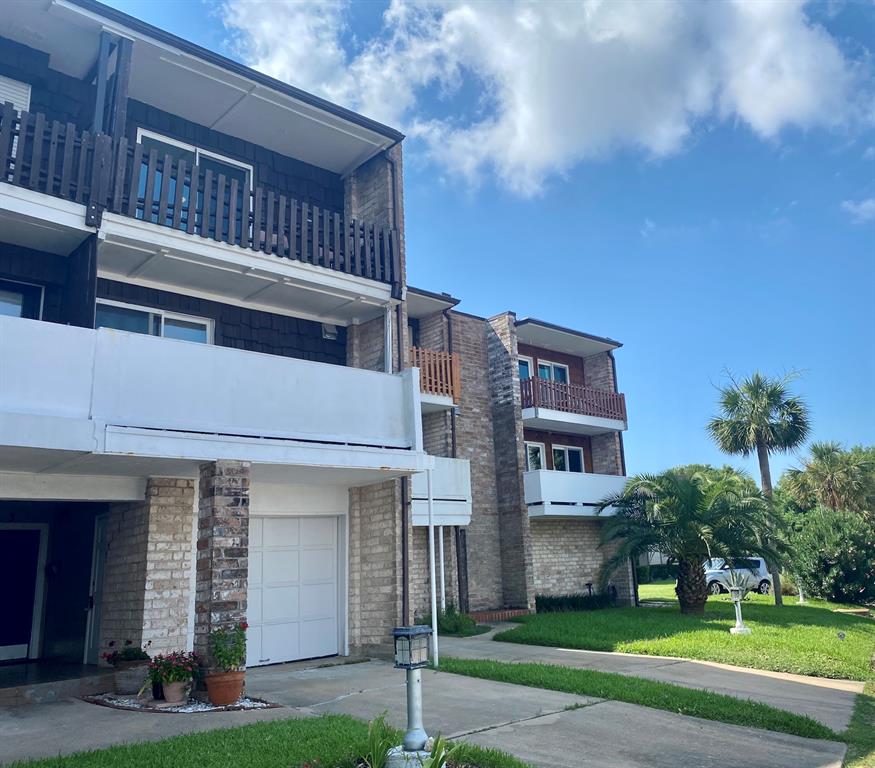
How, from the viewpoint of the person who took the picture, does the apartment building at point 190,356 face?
facing the viewer and to the right of the viewer

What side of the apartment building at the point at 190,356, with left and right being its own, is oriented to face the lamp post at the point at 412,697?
front

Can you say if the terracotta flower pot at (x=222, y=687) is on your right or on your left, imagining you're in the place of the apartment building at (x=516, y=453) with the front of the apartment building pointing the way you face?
on your right

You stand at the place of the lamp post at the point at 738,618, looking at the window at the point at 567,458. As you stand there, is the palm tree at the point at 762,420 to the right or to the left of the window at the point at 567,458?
right

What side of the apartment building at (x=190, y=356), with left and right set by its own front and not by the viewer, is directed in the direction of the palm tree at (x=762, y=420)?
left

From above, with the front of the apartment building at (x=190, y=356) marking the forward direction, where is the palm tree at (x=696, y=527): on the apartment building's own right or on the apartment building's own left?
on the apartment building's own left

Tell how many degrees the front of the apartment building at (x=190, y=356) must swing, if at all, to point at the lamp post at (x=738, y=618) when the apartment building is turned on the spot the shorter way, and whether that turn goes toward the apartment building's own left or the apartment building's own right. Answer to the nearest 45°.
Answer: approximately 45° to the apartment building's own left

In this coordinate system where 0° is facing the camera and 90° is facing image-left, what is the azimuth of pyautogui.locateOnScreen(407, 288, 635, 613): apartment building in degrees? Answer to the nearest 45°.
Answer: approximately 315°

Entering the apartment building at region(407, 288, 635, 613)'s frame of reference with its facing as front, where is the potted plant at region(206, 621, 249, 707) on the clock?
The potted plant is roughly at 2 o'clock from the apartment building.
